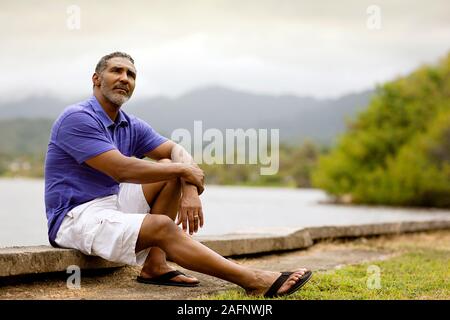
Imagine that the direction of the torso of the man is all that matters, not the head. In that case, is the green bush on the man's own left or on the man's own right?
on the man's own left

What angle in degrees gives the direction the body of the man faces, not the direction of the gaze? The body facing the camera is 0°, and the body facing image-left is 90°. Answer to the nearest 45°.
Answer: approximately 315°

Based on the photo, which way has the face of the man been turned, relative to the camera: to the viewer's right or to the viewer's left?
to the viewer's right
